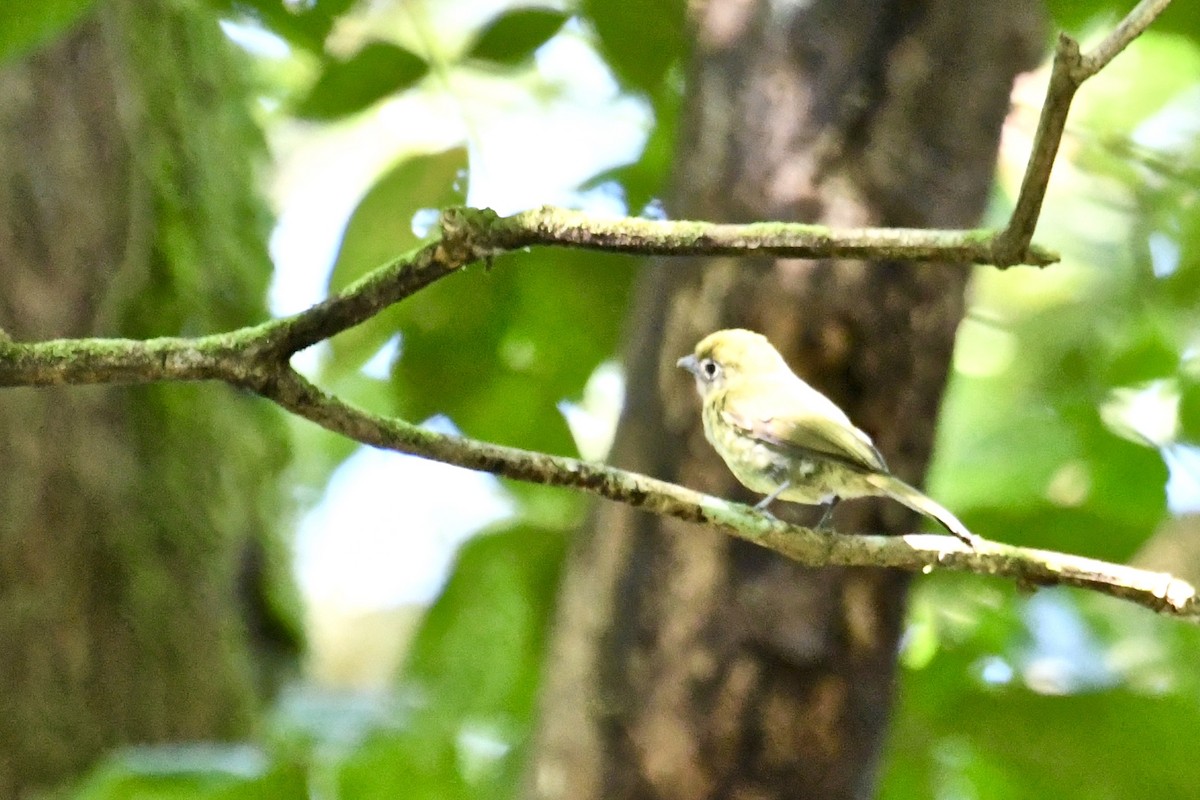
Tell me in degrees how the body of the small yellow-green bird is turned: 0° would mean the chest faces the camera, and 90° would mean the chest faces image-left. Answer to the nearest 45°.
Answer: approximately 90°
